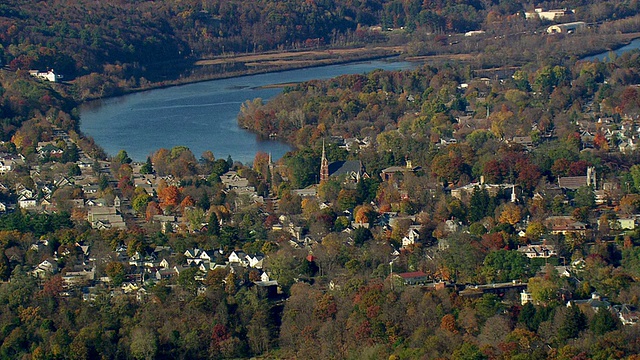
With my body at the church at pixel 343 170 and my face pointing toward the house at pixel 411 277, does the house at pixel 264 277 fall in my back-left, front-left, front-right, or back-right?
front-right

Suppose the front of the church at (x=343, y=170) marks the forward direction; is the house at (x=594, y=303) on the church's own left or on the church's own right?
on the church's own left

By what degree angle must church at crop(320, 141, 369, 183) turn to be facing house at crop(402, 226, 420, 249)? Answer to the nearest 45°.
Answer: approximately 90° to its left

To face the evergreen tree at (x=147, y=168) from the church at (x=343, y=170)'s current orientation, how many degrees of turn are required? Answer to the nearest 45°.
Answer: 0° — it already faces it

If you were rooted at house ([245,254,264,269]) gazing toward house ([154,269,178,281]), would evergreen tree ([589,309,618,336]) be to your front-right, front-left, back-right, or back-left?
back-left

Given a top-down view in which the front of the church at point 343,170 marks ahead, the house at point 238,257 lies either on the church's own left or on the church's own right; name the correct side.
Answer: on the church's own left

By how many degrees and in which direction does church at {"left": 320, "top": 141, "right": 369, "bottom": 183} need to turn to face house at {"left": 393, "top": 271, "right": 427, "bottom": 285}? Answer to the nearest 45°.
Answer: approximately 90° to its left

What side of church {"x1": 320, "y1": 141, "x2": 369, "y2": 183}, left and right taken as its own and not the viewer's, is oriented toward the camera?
left

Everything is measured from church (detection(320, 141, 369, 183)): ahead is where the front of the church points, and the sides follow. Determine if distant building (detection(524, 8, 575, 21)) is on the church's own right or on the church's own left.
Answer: on the church's own right

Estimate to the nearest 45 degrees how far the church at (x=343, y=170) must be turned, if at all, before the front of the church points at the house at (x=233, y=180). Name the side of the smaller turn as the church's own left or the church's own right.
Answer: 0° — it already faces it
